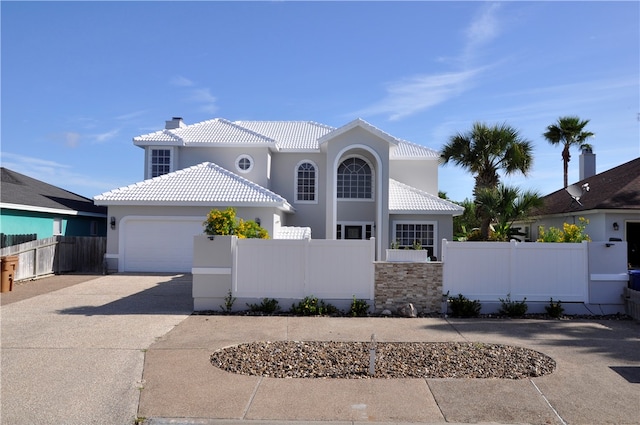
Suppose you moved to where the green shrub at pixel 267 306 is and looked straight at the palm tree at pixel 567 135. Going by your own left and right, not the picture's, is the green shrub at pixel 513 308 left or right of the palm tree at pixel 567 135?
right

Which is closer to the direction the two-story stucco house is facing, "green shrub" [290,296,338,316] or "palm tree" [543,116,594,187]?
the green shrub

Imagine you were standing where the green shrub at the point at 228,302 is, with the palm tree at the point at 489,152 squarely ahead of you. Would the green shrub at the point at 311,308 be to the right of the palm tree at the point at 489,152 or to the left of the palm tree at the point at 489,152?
right

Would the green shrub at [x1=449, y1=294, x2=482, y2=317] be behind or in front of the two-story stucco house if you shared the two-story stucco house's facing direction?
in front

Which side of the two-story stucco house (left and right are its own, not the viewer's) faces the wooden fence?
right

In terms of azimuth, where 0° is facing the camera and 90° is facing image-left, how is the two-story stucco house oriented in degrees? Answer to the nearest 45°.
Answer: approximately 0°

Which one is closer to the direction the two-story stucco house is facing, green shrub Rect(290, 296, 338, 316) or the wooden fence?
the green shrub

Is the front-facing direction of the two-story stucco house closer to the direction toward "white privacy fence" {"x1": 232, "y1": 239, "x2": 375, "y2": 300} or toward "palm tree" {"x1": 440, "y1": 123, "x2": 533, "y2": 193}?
the white privacy fence

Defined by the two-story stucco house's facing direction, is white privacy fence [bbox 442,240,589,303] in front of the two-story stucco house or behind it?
in front

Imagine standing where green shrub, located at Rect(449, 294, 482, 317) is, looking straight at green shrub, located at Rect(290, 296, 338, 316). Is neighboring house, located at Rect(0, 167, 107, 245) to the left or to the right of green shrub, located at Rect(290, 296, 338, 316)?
right

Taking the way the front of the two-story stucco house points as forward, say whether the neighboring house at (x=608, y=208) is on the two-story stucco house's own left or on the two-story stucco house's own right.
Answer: on the two-story stucco house's own left

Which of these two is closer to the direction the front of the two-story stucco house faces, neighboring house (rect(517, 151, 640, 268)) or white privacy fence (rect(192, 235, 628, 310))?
the white privacy fence

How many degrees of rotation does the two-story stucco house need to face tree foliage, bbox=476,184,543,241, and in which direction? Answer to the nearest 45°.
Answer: approximately 90° to its left
